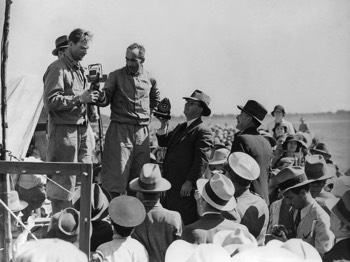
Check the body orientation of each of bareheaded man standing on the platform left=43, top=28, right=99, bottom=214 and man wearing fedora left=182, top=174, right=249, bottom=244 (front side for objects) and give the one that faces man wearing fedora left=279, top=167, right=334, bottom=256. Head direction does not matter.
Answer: bareheaded man standing on the platform left=43, top=28, right=99, bottom=214

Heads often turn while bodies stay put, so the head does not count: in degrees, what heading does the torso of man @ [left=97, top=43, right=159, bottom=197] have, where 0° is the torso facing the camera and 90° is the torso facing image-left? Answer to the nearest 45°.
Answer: approximately 0°

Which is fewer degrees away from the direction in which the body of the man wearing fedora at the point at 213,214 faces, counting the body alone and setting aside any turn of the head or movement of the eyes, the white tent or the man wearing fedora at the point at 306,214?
the white tent

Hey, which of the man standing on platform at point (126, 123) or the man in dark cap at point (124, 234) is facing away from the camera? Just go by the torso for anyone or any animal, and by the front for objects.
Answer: the man in dark cap

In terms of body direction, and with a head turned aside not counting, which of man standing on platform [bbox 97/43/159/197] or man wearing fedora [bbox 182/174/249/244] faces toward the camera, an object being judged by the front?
the man standing on platform

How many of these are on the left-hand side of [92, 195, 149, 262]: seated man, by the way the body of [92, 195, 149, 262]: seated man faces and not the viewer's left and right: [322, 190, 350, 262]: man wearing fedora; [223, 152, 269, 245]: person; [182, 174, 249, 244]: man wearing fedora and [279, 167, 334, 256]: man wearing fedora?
0

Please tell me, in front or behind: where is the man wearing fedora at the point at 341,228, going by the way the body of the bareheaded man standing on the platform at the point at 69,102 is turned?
in front

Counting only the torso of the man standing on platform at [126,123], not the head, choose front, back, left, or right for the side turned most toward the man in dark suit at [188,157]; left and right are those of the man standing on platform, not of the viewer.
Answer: left

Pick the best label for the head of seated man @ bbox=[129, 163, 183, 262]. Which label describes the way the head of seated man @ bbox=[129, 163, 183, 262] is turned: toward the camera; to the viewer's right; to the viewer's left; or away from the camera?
away from the camera

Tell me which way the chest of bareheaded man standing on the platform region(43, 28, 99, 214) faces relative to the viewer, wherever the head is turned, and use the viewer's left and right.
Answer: facing the viewer and to the right of the viewer

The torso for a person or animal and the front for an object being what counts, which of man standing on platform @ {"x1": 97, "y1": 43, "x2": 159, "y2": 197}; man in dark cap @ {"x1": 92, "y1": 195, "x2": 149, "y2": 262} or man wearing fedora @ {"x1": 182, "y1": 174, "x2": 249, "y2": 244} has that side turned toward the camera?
the man standing on platform

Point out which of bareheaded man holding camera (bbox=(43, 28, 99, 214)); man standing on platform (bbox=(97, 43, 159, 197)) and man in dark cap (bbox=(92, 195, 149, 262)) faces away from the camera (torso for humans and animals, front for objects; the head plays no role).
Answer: the man in dark cap

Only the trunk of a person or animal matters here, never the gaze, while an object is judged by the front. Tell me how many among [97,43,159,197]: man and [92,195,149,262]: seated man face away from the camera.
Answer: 1

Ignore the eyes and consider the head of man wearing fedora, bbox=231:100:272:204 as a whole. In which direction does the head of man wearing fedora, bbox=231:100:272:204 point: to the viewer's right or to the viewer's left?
to the viewer's left

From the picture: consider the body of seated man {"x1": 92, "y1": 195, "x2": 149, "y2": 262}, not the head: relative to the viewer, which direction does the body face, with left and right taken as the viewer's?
facing away from the viewer

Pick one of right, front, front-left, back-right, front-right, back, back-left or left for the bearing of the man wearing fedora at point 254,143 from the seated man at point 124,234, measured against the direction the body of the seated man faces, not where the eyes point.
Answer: front-right

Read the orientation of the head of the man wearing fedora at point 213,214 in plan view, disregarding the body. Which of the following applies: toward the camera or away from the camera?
away from the camera

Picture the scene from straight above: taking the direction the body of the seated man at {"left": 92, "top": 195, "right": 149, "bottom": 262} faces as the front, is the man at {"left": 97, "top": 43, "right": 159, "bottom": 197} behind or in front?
in front
